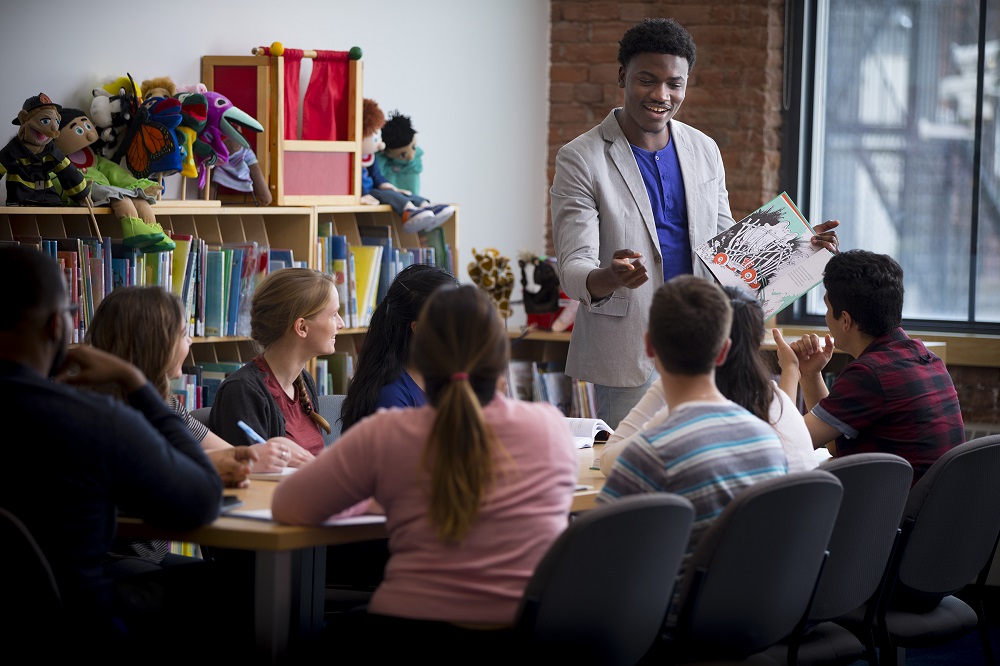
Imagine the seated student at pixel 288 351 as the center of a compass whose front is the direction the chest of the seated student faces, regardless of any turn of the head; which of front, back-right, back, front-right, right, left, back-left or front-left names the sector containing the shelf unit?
back-left

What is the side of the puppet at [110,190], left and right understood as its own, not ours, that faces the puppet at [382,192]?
left

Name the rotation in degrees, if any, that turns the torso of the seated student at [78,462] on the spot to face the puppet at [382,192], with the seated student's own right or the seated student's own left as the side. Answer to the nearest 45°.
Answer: approximately 45° to the seated student's own left

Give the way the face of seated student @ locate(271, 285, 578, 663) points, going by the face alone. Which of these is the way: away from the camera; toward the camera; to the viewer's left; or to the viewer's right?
away from the camera

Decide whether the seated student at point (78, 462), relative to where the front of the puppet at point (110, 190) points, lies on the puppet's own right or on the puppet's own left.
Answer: on the puppet's own right

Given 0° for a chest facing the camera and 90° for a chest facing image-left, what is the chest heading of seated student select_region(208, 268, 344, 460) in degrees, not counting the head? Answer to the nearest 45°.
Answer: approximately 315°

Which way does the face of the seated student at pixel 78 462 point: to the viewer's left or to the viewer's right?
to the viewer's right

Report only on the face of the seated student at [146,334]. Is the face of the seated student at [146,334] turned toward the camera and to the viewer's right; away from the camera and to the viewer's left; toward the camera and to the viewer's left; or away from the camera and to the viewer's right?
away from the camera and to the viewer's right

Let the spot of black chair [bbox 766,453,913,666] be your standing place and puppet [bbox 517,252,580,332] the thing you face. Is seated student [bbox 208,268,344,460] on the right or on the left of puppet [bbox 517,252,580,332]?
left

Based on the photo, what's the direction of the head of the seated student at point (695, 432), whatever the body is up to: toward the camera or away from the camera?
away from the camera

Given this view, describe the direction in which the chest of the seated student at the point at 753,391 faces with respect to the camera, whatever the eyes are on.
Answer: away from the camera

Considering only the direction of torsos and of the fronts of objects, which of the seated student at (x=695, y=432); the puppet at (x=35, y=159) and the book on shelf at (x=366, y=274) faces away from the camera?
the seated student
